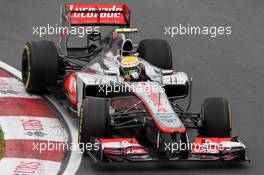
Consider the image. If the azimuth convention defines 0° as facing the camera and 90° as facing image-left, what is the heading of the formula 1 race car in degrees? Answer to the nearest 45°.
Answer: approximately 0°
